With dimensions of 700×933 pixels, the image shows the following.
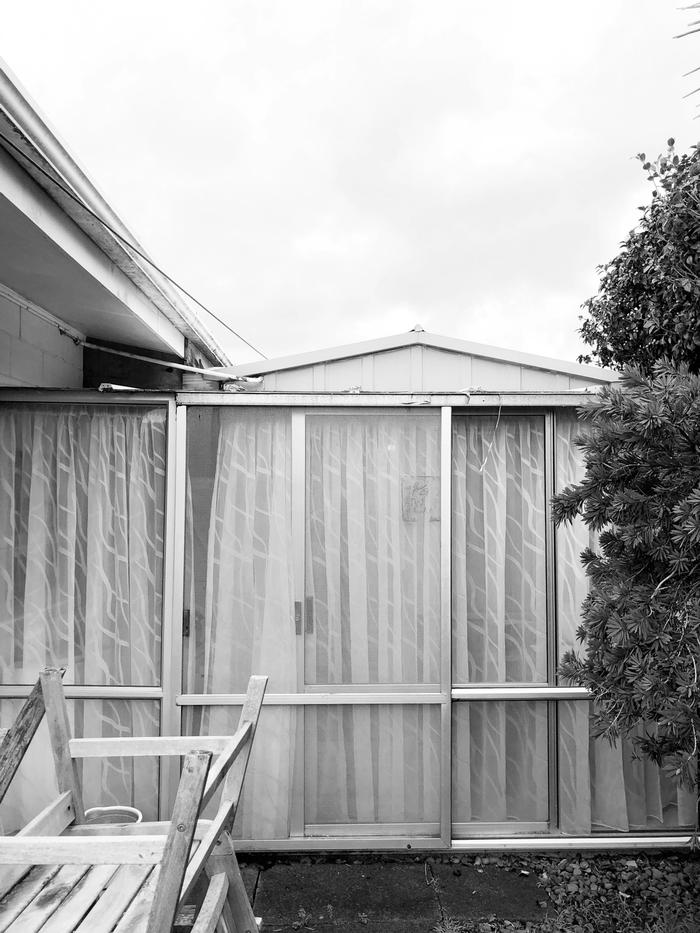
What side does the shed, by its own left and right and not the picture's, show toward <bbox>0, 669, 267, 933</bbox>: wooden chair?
front

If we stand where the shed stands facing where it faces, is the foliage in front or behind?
in front

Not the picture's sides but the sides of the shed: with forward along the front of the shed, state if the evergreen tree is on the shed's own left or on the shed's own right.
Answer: on the shed's own left

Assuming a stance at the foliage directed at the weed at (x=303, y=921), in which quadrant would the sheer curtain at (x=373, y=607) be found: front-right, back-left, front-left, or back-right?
front-right

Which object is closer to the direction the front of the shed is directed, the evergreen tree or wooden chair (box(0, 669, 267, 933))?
the wooden chair

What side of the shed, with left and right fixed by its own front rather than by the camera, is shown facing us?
front
